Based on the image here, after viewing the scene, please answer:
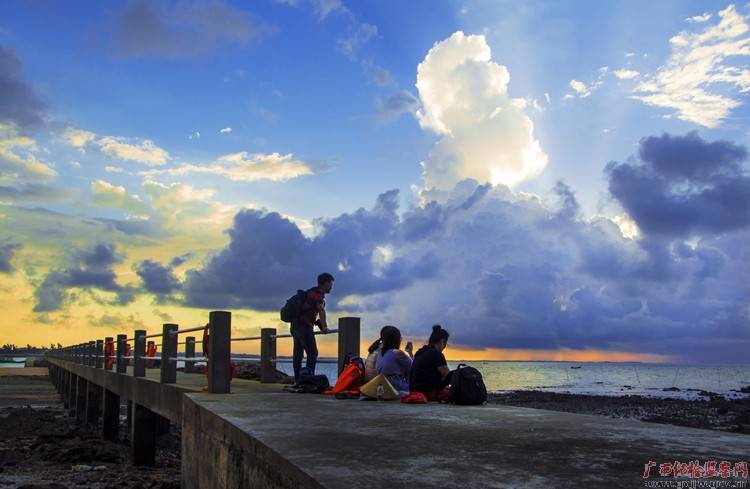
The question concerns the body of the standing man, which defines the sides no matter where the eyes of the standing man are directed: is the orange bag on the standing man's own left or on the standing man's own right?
on the standing man's own right

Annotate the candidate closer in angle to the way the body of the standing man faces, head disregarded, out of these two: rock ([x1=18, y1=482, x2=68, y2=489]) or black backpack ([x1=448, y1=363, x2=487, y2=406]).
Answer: the black backpack

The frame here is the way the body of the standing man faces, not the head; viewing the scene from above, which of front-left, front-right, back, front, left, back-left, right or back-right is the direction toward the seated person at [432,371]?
front-right

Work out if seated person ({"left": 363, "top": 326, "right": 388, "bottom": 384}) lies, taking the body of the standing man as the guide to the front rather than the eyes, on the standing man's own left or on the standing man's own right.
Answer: on the standing man's own right

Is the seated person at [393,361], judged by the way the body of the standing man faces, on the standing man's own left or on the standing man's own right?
on the standing man's own right

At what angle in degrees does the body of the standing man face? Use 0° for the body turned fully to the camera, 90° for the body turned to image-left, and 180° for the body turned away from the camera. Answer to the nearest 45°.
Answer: approximately 270°

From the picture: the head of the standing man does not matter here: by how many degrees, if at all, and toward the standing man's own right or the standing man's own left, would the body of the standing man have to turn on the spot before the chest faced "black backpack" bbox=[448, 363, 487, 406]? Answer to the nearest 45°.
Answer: approximately 45° to the standing man's own right

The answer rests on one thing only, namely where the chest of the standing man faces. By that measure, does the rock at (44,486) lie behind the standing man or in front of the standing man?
behind

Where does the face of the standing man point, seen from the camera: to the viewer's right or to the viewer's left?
to the viewer's right

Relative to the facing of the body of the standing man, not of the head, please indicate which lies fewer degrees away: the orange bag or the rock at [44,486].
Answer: the orange bag
